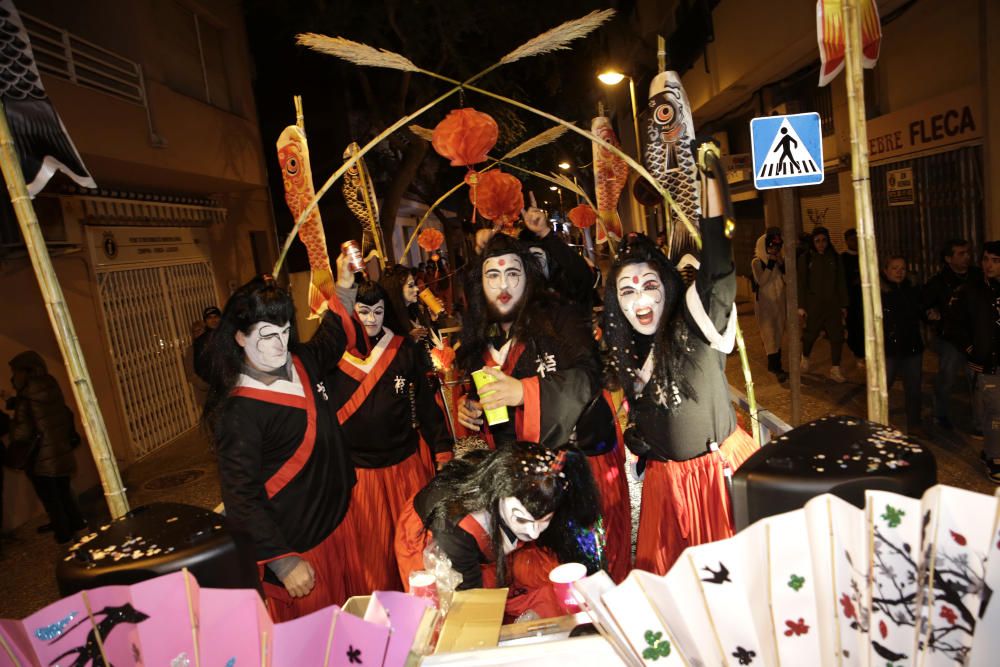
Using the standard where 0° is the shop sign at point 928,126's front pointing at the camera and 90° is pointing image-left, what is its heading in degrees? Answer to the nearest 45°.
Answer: approximately 45°

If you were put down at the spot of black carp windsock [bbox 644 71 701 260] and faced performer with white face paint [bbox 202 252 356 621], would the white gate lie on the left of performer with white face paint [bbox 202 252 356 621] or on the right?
right

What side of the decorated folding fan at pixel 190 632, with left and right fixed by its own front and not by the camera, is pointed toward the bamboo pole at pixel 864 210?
left

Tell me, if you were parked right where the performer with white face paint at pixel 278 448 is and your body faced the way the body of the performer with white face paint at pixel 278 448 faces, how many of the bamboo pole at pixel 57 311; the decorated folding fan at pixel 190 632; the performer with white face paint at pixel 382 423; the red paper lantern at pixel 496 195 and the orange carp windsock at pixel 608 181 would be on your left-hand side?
3

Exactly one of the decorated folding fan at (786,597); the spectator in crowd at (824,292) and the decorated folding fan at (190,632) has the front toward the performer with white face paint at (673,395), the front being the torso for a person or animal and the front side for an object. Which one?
the spectator in crowd

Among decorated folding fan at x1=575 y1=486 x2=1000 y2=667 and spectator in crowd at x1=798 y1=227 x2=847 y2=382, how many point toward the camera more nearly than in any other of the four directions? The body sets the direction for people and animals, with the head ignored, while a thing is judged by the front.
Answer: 2

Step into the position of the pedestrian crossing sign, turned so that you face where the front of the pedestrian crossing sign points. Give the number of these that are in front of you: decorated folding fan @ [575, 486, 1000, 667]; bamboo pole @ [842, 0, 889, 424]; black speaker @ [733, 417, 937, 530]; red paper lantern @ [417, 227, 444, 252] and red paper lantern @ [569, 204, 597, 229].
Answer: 3

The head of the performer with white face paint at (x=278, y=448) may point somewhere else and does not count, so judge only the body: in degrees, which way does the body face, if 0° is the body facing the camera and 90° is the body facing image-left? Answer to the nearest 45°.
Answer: approximately 315°

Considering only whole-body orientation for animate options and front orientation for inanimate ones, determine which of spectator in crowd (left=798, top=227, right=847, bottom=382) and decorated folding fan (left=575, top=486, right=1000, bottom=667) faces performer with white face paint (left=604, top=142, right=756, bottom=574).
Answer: the spectator in crowd

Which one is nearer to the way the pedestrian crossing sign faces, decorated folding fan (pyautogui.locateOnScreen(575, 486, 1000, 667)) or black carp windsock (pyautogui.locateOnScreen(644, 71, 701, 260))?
the decorated folding fan

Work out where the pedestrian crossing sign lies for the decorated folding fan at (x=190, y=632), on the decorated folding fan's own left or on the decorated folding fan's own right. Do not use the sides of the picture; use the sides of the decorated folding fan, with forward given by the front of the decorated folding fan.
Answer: on the decorated folding fan's own left
